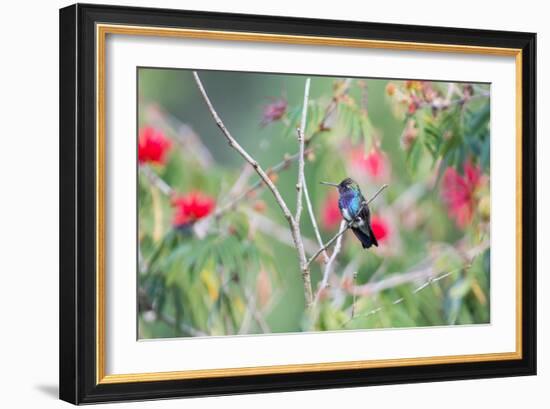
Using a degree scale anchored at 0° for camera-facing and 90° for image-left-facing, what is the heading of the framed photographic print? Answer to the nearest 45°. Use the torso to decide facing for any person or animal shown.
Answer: approximately 315°
